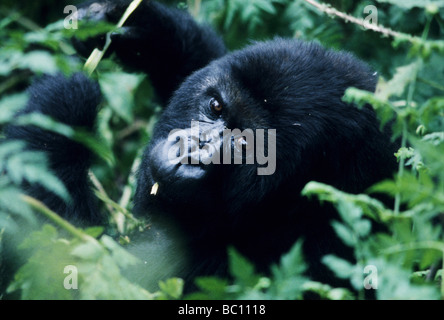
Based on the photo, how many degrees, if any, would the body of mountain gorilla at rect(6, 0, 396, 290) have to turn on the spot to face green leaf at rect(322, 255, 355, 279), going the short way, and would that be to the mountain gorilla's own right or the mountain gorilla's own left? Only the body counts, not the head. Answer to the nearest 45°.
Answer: approximately 45° to the mountain gorilla's own left

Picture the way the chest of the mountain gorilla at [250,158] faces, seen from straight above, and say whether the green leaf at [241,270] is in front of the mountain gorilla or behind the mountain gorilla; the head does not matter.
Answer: in front

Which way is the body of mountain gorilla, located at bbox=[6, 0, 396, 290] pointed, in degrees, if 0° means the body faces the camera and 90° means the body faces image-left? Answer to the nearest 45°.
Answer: approximately 45°
